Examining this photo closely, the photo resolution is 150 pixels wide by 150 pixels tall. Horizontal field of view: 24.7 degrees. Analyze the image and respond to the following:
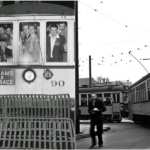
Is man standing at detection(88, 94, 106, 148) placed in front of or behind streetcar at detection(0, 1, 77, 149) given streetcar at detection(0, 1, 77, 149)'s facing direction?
behind

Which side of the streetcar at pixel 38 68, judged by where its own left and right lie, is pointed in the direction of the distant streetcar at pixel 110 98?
back

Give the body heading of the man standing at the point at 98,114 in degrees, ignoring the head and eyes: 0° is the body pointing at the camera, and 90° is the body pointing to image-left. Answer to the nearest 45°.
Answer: approximately 45°

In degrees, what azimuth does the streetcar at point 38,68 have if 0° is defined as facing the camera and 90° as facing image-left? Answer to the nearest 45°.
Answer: approximately 0°
